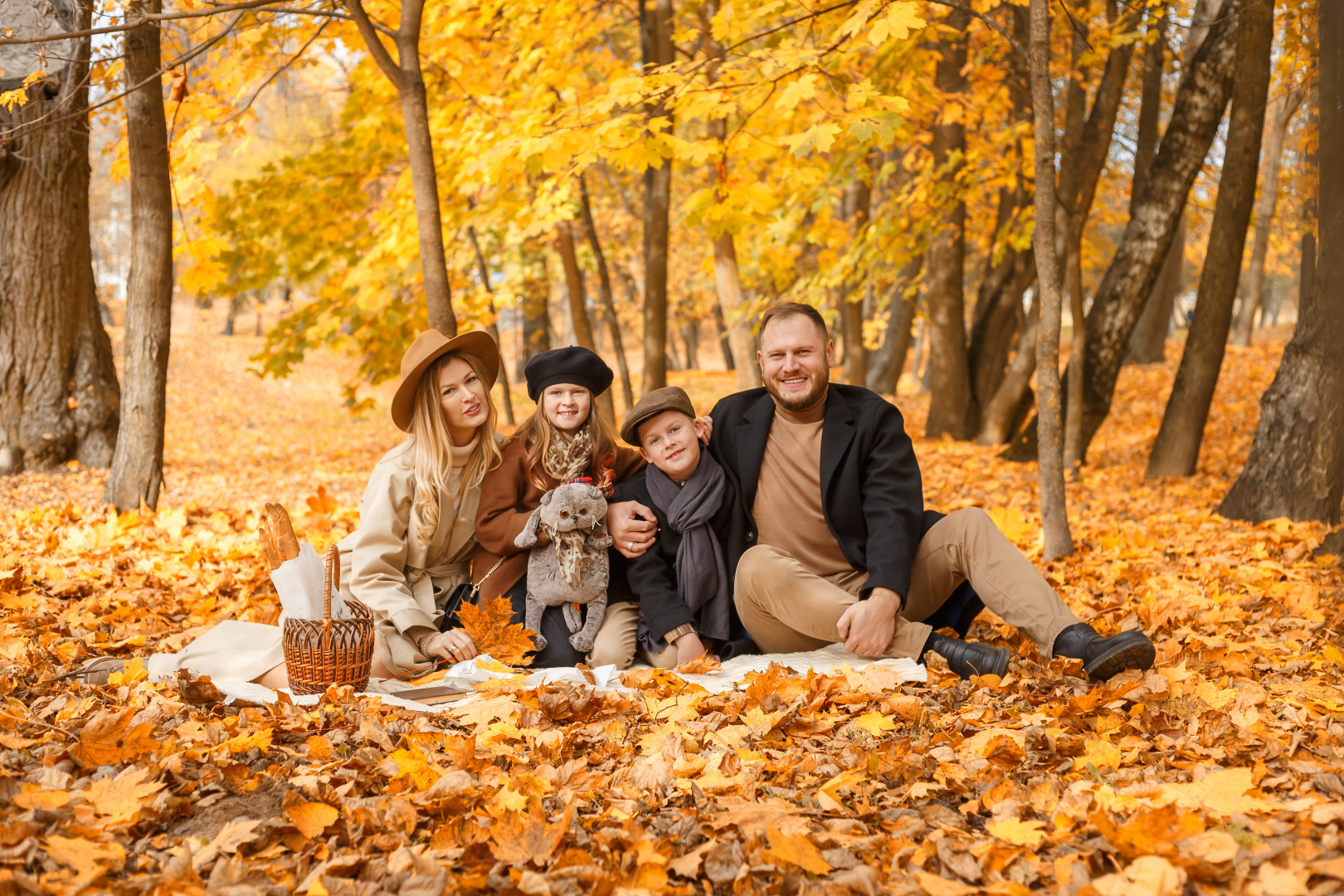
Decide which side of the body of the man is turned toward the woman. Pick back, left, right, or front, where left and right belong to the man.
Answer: right

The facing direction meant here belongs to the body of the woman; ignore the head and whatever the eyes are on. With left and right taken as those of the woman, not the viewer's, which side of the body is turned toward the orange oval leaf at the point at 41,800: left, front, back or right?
right

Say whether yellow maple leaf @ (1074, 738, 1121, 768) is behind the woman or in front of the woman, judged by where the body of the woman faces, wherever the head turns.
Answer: in front

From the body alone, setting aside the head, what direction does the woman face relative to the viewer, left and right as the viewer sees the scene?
facing the viewer and to the right of the viewer

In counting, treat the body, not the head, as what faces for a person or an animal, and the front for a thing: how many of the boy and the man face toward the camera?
2

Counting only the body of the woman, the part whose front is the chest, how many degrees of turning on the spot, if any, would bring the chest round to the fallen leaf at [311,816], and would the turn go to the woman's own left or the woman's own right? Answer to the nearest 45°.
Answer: approximately 45° to the woman's own right

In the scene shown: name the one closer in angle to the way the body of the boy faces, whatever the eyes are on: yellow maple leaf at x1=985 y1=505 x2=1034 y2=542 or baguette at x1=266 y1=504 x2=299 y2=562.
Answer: the baguette

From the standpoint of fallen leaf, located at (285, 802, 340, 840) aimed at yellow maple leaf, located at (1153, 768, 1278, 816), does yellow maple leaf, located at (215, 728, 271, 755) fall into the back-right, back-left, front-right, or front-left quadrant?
back-left

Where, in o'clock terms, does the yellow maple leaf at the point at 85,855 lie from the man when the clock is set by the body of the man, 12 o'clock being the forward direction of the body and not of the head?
The yellow maple leaf is roughly at 1 o'clock from the man.
